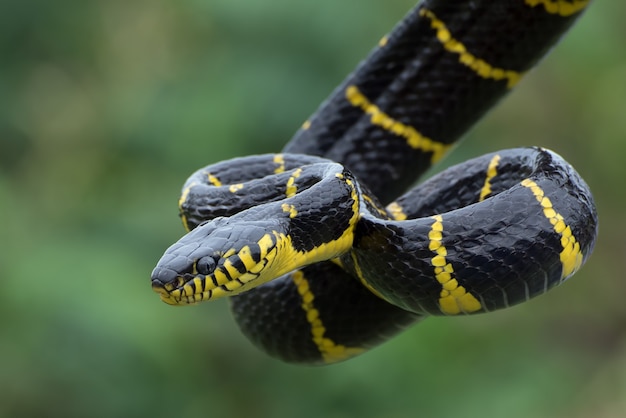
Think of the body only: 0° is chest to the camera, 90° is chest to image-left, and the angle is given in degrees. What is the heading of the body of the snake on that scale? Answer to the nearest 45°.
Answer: approximately 45°
